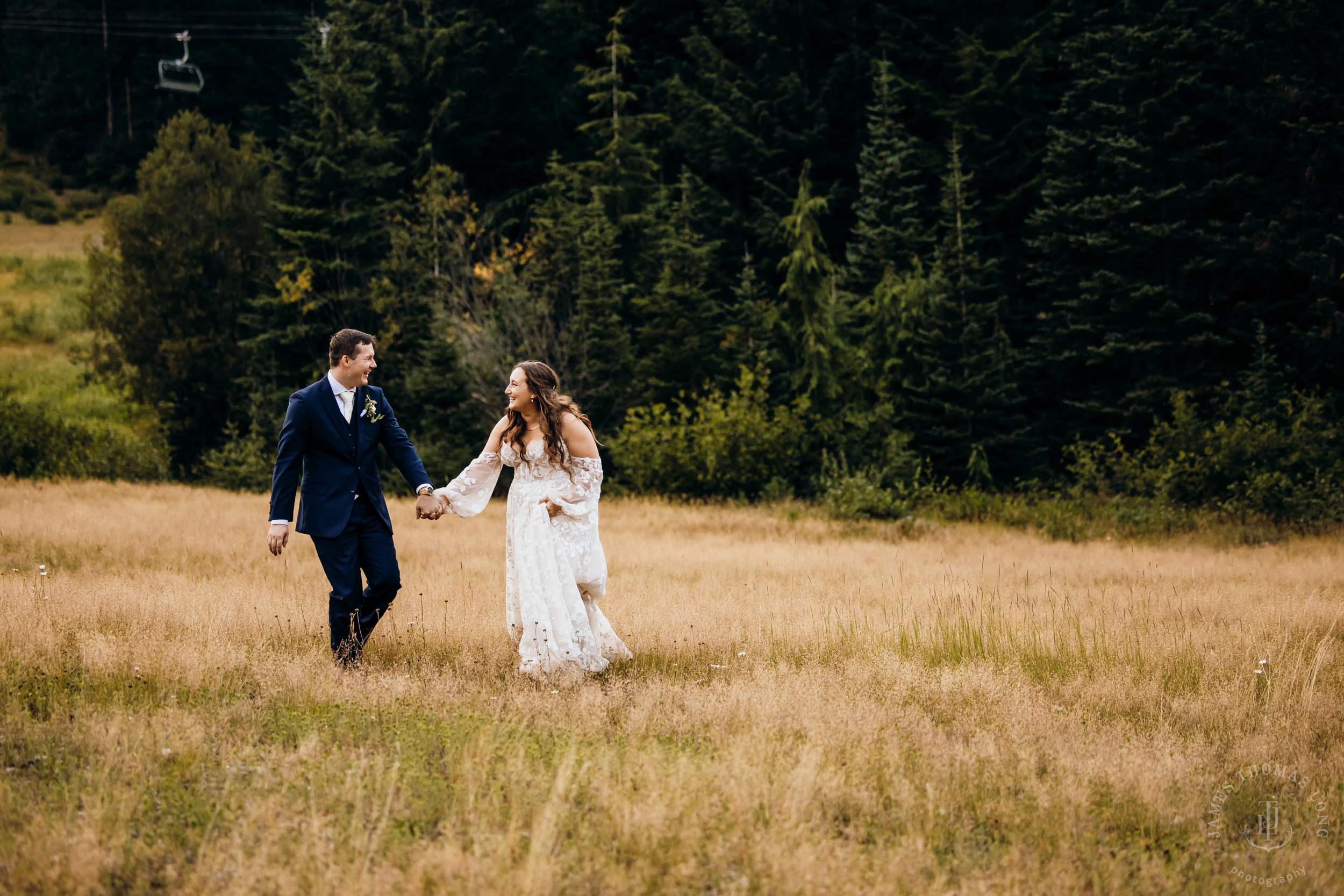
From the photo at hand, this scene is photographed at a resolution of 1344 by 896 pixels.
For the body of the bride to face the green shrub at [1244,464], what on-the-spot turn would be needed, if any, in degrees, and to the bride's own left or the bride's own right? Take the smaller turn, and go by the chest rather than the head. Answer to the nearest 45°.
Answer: approximately 180°

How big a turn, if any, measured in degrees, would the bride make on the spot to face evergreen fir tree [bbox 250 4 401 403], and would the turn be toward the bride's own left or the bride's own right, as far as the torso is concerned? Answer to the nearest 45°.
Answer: approximately 135° to the bride's own right

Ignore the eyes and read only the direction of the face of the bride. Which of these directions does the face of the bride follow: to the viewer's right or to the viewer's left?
to the viewer's left

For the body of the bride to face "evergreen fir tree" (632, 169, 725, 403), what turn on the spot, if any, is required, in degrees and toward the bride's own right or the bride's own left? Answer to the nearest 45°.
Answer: approximately 135° to the bride's own right

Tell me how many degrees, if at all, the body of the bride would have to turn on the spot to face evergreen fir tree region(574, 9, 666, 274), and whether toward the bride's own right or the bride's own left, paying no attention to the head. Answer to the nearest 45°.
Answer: approximately 135° to the bride's own right

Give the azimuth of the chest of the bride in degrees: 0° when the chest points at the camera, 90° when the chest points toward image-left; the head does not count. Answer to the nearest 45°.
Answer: approximately 45°

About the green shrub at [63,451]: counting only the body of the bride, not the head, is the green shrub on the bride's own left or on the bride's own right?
on the bride's own right

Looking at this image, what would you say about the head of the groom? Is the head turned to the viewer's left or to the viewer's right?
to the viewer's right

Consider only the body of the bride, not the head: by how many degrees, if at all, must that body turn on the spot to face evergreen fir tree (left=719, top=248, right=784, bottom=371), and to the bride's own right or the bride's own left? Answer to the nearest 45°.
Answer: approximately 135° to the bride's own right
